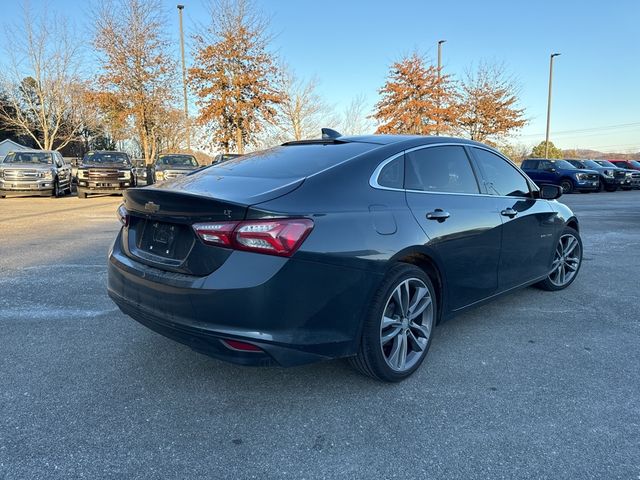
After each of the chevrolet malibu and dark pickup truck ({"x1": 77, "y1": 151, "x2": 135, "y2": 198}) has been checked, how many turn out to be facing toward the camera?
1

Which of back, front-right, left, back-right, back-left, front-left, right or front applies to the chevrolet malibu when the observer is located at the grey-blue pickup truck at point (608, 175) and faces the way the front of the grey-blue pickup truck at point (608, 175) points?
front-right

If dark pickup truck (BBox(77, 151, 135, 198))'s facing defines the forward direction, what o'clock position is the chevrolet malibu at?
The chevrolet malibu is roughly at 12 o'clock from the dark pickup truck.

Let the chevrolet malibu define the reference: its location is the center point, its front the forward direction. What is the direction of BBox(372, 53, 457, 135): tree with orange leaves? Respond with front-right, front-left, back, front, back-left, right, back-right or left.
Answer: front-left

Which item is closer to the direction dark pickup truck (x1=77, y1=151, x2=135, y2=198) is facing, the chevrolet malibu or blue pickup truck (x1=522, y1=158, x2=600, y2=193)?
the chevrolet malibu

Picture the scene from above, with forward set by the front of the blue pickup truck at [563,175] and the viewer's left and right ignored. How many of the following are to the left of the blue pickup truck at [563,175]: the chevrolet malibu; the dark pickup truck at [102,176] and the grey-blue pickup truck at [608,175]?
1

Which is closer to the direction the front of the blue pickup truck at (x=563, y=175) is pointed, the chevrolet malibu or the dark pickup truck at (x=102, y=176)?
the chevrolet malibu

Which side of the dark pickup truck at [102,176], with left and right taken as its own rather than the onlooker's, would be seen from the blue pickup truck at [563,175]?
left

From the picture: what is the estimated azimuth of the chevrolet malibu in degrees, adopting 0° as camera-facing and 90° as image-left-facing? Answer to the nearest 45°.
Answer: approximately 225°

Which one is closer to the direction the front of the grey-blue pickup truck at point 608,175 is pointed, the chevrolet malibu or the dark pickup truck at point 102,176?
the chevrolet malibu

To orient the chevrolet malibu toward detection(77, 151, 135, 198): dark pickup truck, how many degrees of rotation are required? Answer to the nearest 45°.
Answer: approximately 90° to its left
